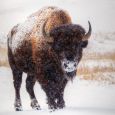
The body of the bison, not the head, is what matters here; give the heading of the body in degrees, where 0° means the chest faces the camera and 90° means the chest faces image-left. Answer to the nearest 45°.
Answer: approximately 315°
